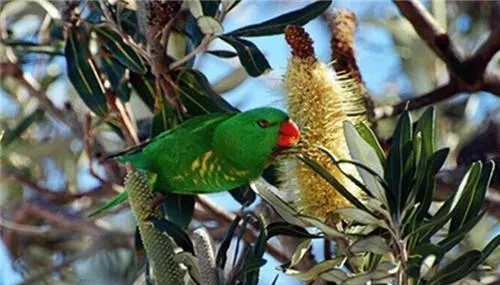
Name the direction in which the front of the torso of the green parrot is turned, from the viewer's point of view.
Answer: to the viewer's right

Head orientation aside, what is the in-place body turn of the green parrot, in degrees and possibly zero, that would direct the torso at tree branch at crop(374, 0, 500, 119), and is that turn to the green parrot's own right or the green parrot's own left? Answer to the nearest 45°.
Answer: approximately 45° to the green parrot's own left
